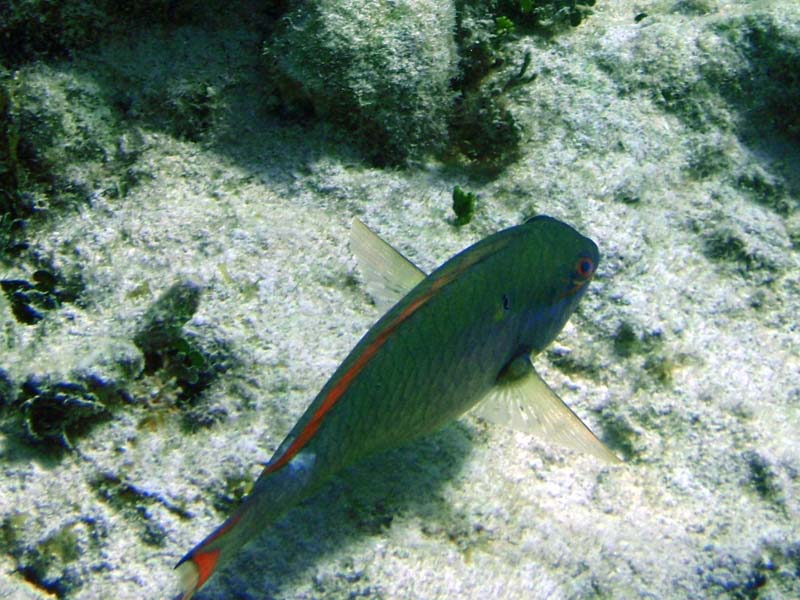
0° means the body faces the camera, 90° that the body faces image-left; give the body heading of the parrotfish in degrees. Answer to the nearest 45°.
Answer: approximately 225°
